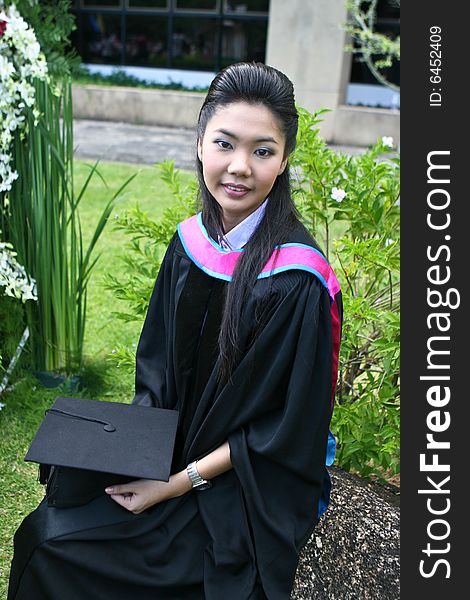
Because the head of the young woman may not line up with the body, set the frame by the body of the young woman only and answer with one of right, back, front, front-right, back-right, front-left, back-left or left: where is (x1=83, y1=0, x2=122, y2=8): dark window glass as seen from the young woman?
back-right

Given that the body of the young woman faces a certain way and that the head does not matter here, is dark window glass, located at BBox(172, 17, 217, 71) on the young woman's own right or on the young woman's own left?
on the young woman's own right

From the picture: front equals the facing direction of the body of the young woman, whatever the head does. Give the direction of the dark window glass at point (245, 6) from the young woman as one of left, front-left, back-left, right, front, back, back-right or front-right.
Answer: back-right

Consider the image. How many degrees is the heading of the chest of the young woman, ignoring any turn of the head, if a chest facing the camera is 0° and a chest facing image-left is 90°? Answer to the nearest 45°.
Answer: approximately 45°

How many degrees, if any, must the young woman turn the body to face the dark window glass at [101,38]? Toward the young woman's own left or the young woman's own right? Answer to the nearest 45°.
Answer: approximately 135° to the young woman's own right

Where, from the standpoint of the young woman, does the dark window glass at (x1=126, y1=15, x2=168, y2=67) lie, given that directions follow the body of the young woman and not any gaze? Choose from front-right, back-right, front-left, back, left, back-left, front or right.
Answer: back-right

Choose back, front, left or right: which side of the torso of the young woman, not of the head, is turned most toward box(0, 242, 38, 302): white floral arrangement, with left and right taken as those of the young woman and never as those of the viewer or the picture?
right

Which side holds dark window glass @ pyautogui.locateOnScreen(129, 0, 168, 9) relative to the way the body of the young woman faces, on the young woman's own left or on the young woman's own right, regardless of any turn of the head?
on the young woman's own right

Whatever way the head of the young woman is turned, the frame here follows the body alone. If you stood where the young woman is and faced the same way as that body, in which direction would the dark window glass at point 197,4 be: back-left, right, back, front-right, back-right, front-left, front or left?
back-right
